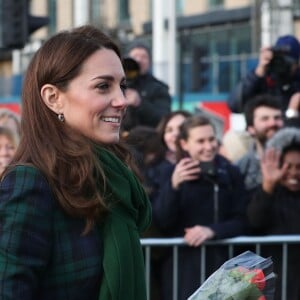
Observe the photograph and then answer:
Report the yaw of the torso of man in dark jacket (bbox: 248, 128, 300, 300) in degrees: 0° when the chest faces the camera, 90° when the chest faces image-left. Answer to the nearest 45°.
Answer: approximately 0°

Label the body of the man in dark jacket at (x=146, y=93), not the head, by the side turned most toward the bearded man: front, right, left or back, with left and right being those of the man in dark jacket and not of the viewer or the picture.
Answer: left

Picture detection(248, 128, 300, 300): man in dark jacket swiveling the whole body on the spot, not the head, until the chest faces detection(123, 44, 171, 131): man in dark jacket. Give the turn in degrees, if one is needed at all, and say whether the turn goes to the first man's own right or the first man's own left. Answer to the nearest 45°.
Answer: approximately 135° to the first man's own right

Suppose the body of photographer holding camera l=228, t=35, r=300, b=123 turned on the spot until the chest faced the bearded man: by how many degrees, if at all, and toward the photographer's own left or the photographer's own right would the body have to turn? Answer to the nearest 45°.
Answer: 0° — they already face them

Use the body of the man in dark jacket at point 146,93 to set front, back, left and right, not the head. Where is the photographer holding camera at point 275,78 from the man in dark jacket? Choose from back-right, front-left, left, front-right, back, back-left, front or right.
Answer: back-left

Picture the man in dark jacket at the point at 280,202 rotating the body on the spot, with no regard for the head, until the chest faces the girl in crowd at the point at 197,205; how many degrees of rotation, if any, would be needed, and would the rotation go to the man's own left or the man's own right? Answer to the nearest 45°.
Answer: approximately 90° to the man's own right

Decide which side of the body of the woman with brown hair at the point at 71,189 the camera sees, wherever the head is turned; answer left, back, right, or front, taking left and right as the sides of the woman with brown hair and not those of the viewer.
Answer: right

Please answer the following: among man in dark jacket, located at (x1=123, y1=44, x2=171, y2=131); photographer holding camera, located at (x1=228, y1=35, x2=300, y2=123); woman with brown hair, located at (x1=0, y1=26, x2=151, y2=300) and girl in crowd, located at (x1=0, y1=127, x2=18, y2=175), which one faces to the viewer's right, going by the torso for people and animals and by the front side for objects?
the woman with brown hair
